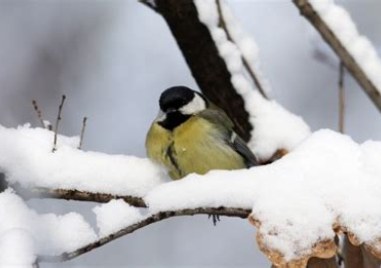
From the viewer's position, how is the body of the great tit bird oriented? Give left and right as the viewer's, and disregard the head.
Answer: facing the viewer and to the left of the viewer

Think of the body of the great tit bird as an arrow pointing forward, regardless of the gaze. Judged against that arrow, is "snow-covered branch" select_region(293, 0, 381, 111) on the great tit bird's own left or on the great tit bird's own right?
on the great tit bird's own left

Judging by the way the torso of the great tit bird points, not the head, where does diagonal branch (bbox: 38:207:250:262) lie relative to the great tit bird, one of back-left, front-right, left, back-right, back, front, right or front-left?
front-left

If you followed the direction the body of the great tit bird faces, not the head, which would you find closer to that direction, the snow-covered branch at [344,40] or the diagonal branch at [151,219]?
the diagonal branch
